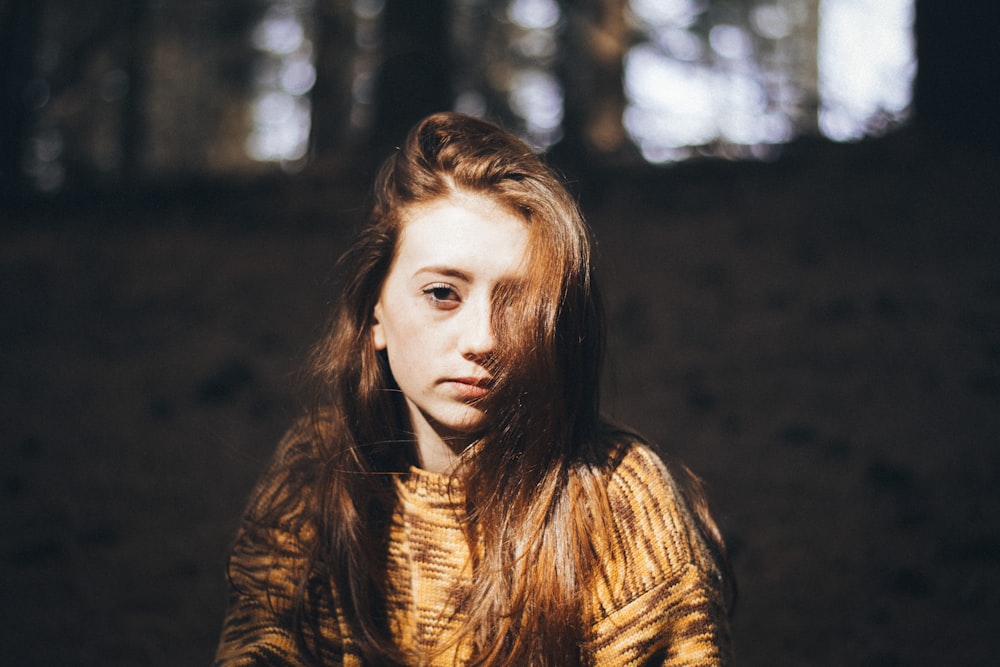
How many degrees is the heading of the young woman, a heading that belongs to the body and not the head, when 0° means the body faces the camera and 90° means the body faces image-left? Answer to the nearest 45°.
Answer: approximately 0°
